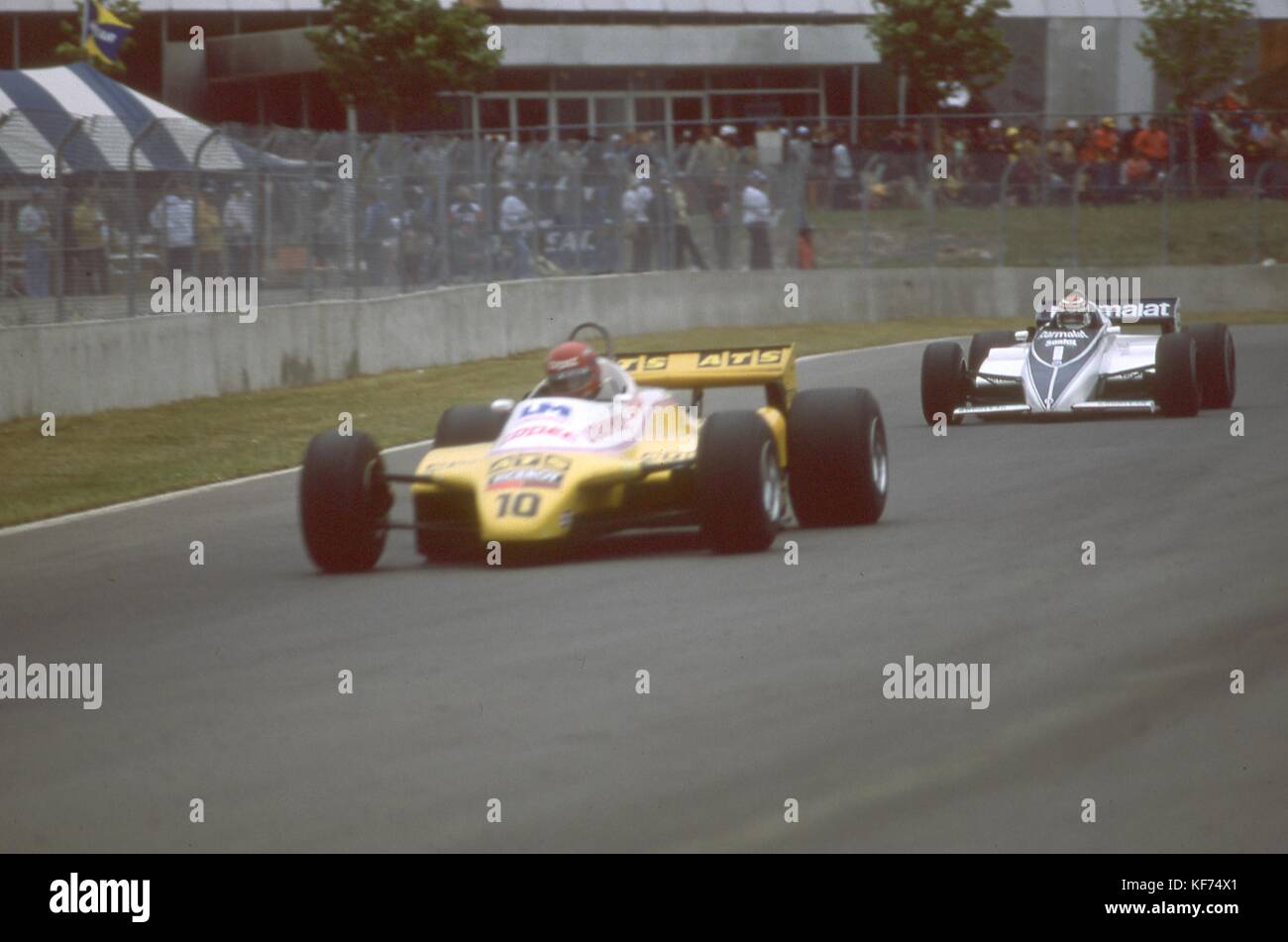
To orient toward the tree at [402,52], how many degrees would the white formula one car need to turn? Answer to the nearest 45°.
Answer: approximately 135° to its right

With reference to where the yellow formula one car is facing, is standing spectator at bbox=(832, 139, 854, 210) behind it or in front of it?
behind

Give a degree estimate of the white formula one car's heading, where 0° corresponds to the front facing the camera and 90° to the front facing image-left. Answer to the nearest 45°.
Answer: approximately 0°

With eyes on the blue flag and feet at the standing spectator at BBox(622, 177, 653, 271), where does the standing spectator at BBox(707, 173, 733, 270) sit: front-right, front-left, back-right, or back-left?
back-right

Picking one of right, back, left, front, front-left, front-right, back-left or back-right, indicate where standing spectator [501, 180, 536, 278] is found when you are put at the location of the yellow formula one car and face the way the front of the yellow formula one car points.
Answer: back-right

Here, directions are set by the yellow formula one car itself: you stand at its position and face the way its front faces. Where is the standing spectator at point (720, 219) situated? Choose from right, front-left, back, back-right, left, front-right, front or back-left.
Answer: back-right

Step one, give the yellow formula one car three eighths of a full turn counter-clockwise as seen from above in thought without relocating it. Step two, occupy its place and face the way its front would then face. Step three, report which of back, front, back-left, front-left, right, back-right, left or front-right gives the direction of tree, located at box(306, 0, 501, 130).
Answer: left

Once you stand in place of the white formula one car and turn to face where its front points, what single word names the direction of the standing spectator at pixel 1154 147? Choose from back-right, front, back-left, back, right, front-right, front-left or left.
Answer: back

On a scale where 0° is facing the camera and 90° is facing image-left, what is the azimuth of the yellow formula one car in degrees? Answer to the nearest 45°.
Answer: approximately 45°

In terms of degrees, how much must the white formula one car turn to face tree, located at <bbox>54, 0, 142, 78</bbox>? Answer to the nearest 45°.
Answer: approximately 135° to its right

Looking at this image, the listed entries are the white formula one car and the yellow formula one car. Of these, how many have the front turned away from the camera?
0

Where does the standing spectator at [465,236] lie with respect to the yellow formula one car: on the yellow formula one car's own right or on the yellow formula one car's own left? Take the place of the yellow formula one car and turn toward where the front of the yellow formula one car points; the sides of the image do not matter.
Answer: on the yellow formula one car's own right

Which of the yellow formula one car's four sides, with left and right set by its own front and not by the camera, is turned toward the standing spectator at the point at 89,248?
right

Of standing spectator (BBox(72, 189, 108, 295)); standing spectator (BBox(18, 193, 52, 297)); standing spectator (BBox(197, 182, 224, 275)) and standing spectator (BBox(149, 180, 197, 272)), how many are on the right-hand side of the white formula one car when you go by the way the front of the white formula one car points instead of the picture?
4

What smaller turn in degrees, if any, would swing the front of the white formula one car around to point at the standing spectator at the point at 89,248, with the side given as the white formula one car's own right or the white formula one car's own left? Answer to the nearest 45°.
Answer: approximately 90° to the white formula one car's own right

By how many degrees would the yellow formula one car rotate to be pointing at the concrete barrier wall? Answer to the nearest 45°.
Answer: approximately 135° to its right
